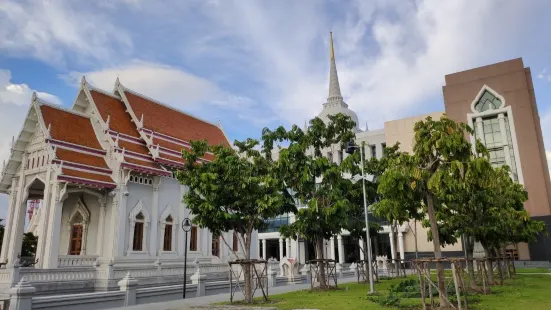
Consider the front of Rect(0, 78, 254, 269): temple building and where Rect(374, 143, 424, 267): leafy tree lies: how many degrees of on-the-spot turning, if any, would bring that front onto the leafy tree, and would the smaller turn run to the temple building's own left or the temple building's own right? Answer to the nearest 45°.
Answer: approximately 90° to the temple building's own left

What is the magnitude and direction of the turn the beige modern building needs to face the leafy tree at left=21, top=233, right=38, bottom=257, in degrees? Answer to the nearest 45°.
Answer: approximately 45° to its right

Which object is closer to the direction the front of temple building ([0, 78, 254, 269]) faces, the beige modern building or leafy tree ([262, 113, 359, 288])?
the leafy tree

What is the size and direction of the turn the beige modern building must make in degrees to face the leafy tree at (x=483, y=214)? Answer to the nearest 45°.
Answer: approximately 45° to its left

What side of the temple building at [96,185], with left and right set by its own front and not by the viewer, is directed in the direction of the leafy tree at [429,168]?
left

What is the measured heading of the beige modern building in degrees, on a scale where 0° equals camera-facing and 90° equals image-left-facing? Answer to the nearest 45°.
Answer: approximately 45°

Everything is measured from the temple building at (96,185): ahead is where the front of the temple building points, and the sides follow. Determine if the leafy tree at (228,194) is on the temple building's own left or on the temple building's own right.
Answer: on the temple building's own left
